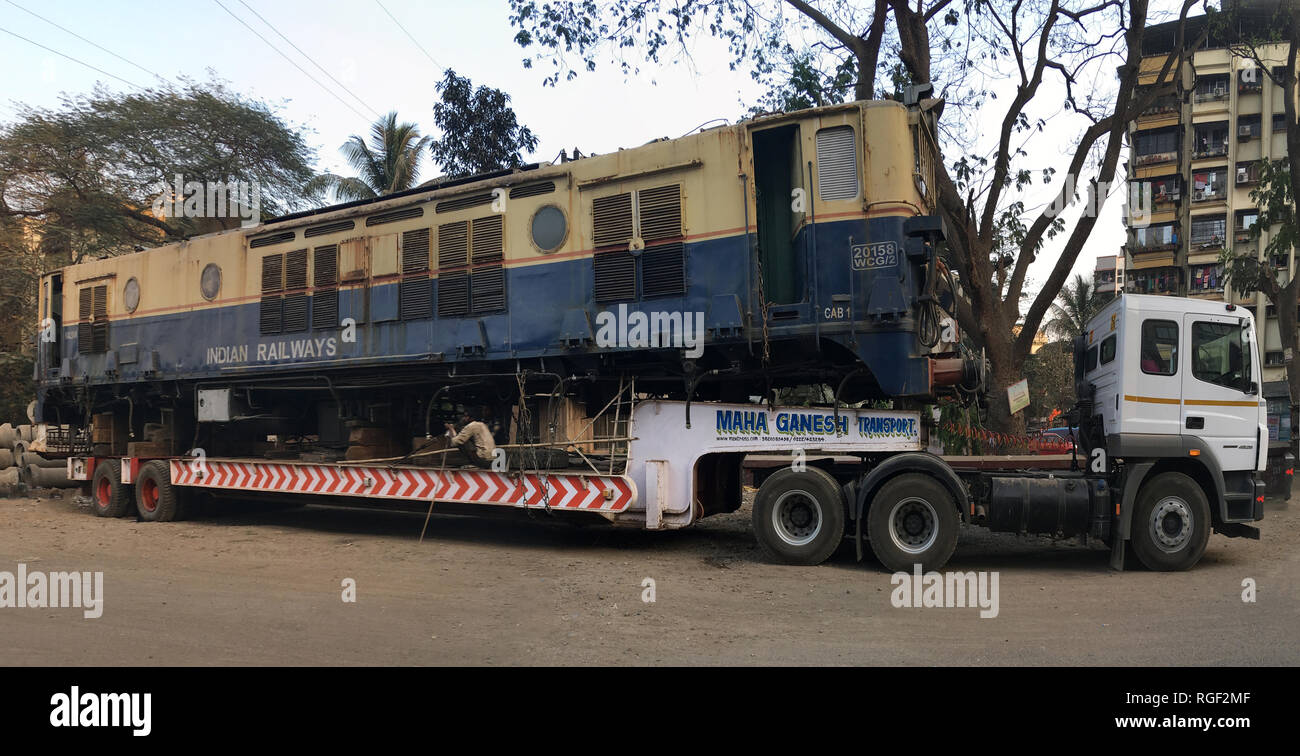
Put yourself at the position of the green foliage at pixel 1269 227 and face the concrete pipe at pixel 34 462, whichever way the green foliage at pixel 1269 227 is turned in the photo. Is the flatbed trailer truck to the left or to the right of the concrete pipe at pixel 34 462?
left

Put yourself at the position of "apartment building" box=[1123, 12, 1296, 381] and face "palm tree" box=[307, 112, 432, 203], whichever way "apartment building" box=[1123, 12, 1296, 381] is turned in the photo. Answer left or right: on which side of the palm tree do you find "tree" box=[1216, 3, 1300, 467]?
left

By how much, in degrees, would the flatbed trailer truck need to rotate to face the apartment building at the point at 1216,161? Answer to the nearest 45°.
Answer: approximately 45° to its left

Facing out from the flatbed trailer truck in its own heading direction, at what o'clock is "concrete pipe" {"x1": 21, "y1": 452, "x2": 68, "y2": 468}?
The concrete pipe is roughly at 7 o'clock from the flatbed trailer truck.

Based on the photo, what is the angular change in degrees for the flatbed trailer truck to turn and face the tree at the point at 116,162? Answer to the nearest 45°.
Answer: approximately 135° to its left

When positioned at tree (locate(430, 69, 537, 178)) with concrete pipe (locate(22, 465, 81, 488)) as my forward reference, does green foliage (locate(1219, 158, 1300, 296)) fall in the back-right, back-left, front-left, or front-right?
back-left

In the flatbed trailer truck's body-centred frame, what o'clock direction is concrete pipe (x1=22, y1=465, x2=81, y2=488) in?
The concrete pipe is roughly at 7 o'clock from the flatbed trailer truck.

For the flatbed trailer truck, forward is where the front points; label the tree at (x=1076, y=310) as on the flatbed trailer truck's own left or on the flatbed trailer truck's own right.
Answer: on the flatbed trailer truck's own left

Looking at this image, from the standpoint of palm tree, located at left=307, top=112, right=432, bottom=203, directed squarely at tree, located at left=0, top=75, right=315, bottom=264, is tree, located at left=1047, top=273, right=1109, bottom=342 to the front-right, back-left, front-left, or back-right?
back-left

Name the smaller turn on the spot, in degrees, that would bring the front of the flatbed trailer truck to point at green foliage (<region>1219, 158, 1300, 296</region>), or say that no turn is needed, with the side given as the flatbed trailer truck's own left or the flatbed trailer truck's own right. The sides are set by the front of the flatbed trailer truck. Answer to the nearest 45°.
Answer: approximately 45° to the flatbed trailer truck's own left

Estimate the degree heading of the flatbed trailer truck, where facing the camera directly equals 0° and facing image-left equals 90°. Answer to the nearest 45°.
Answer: approximately 270°
